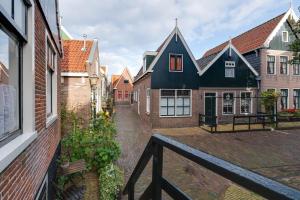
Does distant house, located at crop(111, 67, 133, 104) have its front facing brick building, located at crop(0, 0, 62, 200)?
yes

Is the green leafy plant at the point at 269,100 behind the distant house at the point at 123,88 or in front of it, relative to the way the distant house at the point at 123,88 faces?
in front

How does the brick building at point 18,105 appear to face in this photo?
to the viewer's right

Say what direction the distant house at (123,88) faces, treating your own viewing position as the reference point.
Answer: facing the viewer

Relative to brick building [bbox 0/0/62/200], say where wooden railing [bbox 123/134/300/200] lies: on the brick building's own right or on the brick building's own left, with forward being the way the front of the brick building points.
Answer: on the brick building's own right

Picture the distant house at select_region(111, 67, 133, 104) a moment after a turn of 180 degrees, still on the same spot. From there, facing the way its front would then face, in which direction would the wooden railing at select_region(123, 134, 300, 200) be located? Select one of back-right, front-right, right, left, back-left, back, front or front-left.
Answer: back

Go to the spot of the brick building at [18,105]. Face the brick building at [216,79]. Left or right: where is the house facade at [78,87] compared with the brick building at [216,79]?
left

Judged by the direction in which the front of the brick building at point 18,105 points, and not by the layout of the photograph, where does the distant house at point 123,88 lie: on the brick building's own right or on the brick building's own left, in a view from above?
on the brick building's own left

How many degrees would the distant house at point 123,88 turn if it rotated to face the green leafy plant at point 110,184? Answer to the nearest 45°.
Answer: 0° — it already faces it

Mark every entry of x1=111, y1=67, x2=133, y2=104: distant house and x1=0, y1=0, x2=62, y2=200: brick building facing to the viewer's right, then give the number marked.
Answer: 1
